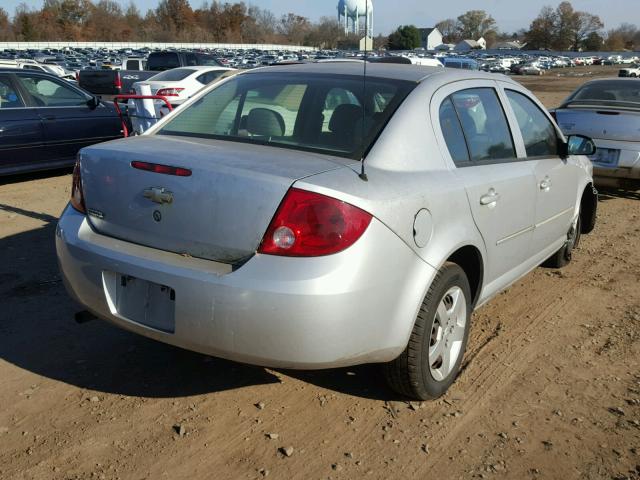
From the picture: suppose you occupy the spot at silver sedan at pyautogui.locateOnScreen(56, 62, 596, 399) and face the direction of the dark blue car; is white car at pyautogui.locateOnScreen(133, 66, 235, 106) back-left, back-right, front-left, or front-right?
front-right

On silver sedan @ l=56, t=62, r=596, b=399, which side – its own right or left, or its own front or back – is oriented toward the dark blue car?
left

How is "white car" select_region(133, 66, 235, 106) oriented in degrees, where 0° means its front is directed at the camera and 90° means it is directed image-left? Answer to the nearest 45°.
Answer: approximately 225°

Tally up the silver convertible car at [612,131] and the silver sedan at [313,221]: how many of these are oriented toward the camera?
0

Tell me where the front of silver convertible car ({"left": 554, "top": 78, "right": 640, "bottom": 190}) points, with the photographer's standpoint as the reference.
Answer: facing away from the viewer and to the right of the viewer

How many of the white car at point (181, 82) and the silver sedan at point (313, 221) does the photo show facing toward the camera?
0

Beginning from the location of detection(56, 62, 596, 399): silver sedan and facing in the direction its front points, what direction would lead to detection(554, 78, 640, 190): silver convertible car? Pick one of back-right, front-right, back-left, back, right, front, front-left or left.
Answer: front

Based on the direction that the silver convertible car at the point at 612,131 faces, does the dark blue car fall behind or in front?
behind

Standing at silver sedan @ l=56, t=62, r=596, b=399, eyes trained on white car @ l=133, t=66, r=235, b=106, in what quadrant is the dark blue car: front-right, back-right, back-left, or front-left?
front-left

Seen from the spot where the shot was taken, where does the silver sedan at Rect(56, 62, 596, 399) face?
facing away from the viewer and to the right of the viewer

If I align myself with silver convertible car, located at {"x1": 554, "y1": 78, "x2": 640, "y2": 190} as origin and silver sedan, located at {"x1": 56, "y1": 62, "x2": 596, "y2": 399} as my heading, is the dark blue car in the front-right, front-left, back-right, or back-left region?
front-right

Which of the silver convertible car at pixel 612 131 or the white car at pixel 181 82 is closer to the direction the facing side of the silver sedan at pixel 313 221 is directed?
the silver convertible car

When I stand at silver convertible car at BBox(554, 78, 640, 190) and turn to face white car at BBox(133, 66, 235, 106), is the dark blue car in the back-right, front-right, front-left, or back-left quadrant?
front-left

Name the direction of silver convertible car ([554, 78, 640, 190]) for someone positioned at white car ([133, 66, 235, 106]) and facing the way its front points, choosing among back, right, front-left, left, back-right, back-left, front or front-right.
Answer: right

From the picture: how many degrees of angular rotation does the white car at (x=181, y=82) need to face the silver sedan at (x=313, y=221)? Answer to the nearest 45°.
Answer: approximately 135° to its right
